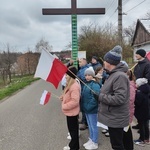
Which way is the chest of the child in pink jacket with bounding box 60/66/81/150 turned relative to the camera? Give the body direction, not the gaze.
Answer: to the viewer's left

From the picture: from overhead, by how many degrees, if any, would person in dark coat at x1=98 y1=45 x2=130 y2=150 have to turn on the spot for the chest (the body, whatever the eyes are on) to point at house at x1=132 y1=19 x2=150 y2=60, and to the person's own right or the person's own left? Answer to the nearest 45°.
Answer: approximately 90° to the person's own right

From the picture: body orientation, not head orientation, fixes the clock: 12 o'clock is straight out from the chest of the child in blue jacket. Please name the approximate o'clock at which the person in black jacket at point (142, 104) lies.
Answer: The person in black jacket is roughly at 7 o'clock from the child in blue jacket.

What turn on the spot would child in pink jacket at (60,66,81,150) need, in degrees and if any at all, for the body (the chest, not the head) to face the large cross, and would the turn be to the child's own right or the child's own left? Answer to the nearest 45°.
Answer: approximately 90° to the child's own right

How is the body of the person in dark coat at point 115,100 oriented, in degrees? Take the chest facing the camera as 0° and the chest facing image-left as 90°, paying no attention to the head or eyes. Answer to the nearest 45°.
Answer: approximately 90°

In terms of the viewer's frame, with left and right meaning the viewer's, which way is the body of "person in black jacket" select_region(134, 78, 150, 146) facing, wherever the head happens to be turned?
facing to the left of the viewer

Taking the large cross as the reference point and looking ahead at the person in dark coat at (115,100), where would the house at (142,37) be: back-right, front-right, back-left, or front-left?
back-left

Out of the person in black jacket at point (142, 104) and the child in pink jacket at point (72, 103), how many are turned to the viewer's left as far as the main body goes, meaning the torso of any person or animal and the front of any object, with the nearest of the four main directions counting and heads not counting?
2

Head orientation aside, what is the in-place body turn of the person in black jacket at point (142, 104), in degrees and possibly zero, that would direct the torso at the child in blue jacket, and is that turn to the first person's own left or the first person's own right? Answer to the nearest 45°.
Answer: approximately 45° to the first person's own left

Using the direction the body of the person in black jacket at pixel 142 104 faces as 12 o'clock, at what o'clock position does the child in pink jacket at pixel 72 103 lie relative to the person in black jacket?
The child in pink jacket is roughly at 11 o'clock from the person in black jacket.

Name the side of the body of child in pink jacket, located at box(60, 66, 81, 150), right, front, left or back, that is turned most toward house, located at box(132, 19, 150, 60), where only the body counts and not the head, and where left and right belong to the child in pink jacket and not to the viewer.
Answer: right
